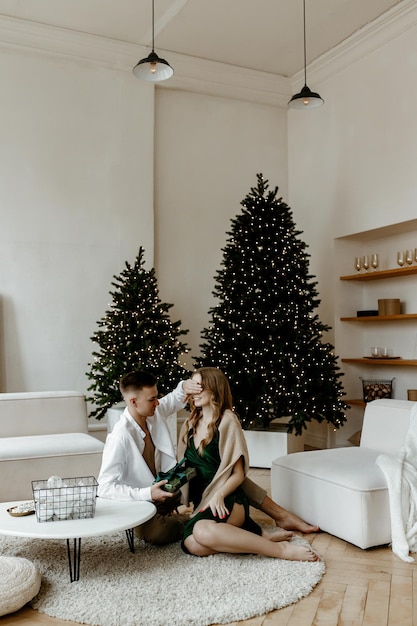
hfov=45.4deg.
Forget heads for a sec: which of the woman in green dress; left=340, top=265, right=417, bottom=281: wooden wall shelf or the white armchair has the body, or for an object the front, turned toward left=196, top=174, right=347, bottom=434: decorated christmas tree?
the wooden wall shelf

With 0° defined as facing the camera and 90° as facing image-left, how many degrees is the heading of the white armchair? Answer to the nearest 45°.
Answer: approximately 45°

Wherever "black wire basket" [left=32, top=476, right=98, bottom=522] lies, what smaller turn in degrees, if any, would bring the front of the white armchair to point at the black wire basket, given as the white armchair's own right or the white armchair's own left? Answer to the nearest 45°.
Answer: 0° — it already faces it

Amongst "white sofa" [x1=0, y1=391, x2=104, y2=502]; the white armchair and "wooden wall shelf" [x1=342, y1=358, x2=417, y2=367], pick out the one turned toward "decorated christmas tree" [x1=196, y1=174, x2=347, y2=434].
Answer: the wooden wall shelf

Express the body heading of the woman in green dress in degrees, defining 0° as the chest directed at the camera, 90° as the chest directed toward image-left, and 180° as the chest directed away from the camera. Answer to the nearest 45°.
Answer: approximately 45°

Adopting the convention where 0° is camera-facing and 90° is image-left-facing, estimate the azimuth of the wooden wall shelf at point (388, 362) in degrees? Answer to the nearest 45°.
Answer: approximately 45°
